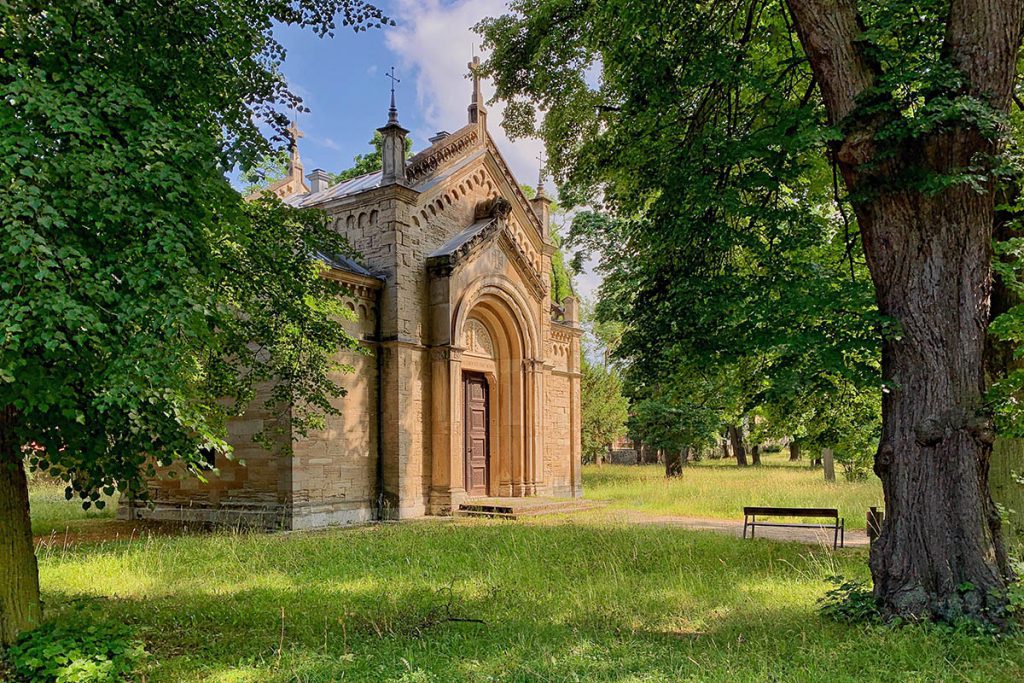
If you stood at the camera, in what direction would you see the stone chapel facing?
facing the viewer and to the right of the viewer

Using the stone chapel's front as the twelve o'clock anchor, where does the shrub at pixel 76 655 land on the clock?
The shrub is roughly at 2 o'clock from the stone chapel.
